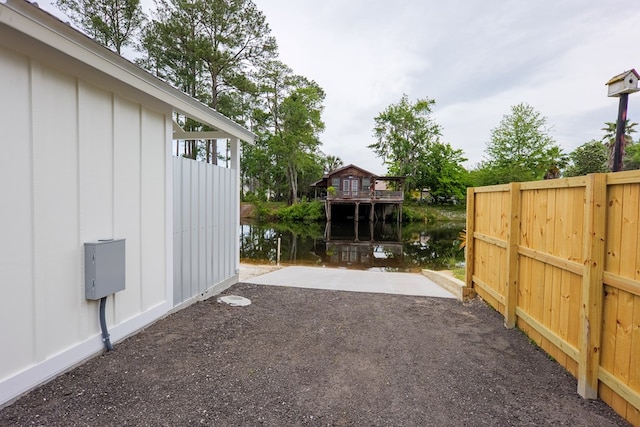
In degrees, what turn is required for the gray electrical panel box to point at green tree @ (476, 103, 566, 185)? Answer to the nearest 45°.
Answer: approximately 45° to its left

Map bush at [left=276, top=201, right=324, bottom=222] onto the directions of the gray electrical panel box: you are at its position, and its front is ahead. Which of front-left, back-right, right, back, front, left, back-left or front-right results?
left

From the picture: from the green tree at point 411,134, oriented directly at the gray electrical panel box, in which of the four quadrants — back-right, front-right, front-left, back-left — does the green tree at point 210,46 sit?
front-right

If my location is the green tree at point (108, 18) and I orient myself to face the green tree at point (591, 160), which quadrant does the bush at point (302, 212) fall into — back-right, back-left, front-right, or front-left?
front-left

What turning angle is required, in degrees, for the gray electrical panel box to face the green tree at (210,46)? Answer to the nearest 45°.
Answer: approximately 135° to its left

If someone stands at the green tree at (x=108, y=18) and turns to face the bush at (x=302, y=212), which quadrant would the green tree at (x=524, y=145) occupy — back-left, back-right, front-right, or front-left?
front-right

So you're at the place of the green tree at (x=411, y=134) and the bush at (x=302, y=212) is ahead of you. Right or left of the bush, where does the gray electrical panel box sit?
left

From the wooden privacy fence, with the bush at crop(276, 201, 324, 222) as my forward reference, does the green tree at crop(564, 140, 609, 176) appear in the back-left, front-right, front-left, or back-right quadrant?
front-right

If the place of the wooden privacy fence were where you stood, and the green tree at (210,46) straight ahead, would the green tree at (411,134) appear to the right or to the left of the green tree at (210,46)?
right

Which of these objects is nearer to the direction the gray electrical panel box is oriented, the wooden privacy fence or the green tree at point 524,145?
the wooden privacy fence

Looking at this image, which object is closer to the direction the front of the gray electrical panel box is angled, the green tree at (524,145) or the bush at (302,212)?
the green tree

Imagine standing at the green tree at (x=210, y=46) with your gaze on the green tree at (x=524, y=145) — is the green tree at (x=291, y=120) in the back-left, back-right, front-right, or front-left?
front-left

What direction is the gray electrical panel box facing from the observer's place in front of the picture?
facing the viewer and to the right of the viewer

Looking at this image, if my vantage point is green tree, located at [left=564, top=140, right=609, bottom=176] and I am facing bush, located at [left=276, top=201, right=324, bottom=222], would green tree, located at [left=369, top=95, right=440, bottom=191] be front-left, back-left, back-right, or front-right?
front-right

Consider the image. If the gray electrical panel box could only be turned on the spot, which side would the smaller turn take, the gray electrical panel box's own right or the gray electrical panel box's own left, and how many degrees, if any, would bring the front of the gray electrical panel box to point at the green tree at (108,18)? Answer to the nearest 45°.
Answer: approximately 135° to the gray electrical panel box's own left

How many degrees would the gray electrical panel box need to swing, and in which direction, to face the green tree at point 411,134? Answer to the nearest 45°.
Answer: approximately 90° to its left
